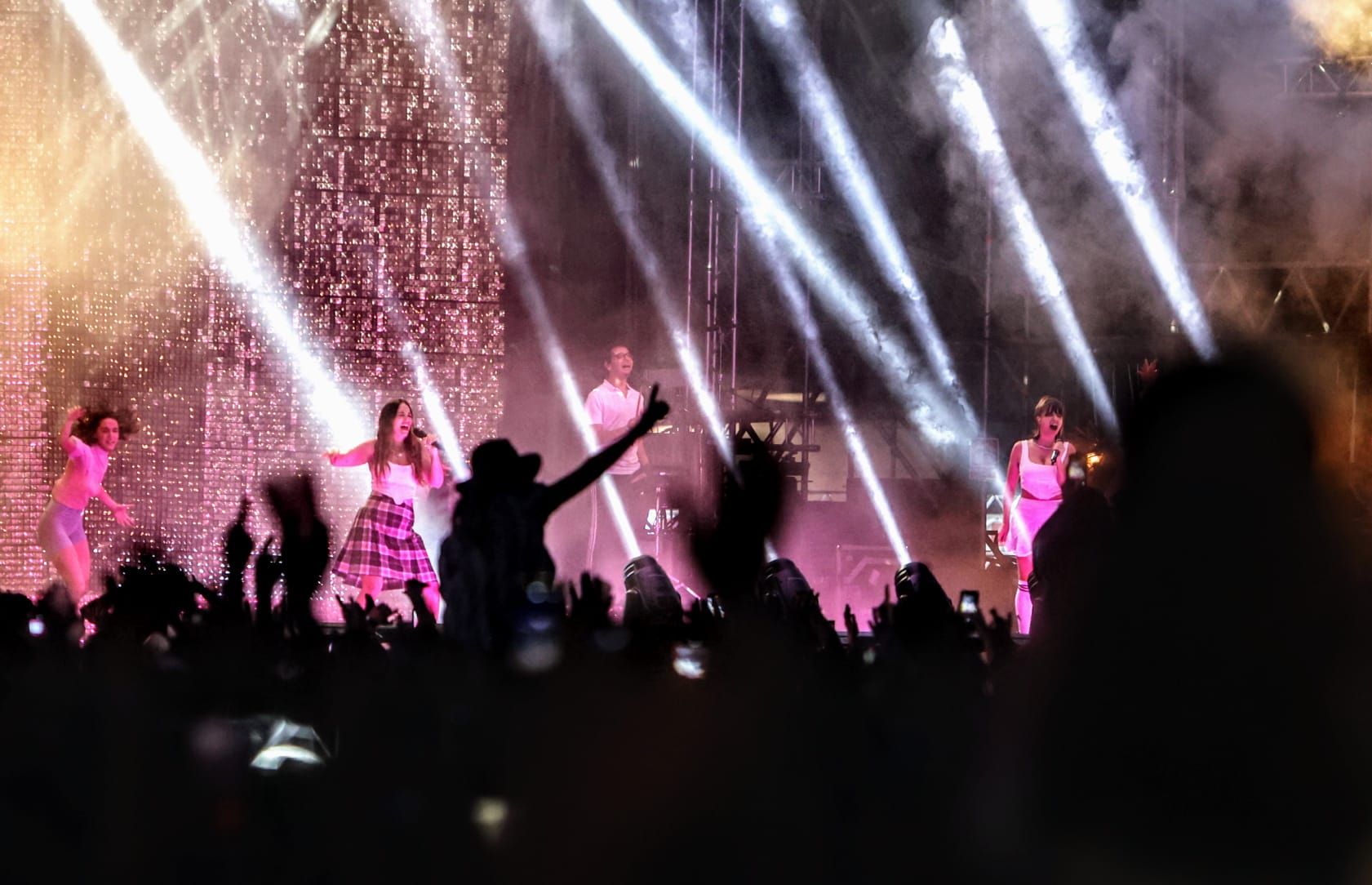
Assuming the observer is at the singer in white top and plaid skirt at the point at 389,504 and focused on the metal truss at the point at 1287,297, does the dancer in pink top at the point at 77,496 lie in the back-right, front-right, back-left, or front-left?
back-left

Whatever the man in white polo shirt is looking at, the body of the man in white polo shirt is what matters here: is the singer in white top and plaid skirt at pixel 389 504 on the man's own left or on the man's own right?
on the man's own right

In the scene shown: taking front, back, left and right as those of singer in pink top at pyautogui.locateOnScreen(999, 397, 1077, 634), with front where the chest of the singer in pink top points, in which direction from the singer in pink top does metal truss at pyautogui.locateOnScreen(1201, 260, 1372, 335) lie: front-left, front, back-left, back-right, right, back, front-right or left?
left

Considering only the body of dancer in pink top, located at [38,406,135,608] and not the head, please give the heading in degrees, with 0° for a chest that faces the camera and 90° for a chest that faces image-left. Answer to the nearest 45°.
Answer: approximately 315°

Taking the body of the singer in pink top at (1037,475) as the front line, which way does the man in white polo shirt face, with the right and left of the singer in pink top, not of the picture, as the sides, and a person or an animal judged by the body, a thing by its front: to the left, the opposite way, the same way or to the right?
the same way

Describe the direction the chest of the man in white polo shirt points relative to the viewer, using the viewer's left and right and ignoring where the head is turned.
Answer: facing the viewer and to the right of the viewer

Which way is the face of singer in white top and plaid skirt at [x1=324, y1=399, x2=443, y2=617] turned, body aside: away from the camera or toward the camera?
toward the camera

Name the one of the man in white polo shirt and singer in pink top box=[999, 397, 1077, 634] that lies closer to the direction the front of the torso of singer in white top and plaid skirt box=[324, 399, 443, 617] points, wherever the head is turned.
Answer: the singer in pink top

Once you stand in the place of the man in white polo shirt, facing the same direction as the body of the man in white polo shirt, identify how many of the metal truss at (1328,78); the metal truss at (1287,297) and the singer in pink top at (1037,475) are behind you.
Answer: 0

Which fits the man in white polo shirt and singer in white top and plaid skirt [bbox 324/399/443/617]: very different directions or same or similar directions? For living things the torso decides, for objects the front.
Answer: same or similar directions

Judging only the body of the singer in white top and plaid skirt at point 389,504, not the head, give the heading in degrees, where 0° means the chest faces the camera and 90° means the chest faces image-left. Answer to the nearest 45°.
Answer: approximately 315°

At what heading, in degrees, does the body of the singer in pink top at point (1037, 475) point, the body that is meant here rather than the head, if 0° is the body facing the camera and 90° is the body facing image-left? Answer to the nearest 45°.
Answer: approximately 315°

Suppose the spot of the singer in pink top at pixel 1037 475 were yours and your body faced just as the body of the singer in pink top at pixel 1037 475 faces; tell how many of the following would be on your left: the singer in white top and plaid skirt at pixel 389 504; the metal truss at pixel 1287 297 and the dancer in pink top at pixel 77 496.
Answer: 1

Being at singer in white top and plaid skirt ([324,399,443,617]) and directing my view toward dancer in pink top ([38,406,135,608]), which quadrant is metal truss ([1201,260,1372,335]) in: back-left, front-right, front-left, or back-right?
back-right

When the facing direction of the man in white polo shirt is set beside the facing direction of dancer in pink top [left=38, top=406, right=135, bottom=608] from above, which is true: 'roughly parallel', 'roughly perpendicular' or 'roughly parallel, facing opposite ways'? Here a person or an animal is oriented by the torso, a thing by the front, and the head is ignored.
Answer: roughly parallel
